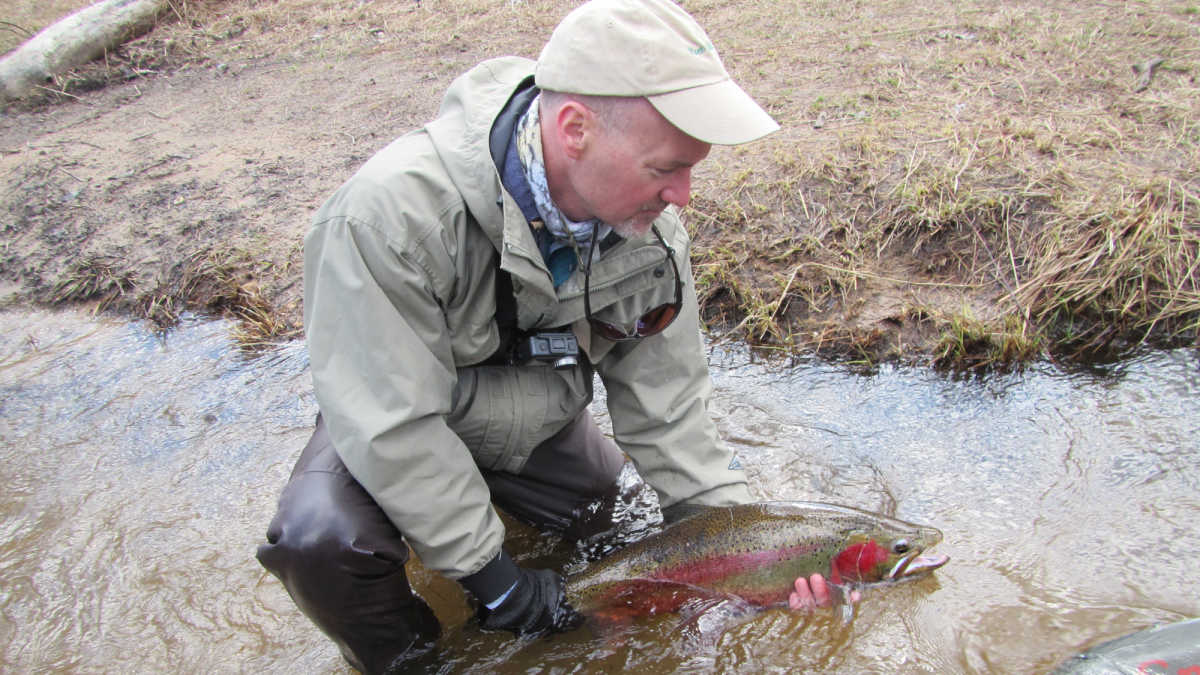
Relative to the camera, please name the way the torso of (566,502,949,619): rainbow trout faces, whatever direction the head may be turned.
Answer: to the viewer's right

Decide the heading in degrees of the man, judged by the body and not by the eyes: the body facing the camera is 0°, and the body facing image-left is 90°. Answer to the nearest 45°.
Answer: approximately 315°

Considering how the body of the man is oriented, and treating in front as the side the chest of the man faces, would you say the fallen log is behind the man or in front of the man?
behind

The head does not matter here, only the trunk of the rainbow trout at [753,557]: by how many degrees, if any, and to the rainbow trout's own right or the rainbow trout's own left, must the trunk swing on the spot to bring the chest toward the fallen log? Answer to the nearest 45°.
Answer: approximately 135° to the rainbow trout's own left
